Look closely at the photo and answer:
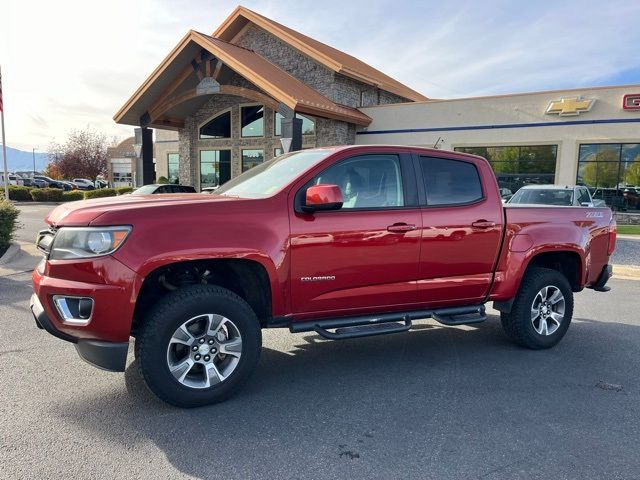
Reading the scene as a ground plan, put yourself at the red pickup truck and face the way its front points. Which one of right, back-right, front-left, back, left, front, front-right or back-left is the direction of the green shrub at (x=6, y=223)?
right

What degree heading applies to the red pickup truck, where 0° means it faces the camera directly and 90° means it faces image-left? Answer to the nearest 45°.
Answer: approximately 45°

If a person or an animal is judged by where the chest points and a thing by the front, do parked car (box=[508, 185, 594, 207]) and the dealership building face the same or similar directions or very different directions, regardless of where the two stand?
same or similar directions

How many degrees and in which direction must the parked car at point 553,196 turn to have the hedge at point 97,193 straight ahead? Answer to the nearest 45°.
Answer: approximately 45° to its right

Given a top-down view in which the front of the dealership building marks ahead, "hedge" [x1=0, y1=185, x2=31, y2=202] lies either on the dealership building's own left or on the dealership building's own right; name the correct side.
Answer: on the dealership building's own right

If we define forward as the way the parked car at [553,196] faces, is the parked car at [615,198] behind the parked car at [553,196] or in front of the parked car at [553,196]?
behind

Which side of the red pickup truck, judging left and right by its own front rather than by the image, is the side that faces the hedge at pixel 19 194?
right

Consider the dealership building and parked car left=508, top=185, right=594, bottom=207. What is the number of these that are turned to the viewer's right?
0

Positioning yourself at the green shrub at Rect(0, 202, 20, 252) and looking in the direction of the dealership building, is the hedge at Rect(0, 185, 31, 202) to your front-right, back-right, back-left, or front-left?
front-left

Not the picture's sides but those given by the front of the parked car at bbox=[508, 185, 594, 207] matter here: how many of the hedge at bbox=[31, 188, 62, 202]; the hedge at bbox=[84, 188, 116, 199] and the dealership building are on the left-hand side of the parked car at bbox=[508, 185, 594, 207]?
0

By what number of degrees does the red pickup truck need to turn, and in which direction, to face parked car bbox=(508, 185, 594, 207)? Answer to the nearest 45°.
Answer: approximately 180°

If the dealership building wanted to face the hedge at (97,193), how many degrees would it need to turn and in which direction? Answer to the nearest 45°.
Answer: approximately 45° to its right

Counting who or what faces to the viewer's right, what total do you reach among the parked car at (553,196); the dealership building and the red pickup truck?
0

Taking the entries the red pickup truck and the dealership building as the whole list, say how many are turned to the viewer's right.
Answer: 0

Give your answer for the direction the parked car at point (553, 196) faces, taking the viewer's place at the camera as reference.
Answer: facing the viewer and to the left of the viewer

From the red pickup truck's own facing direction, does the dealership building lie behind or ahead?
behind

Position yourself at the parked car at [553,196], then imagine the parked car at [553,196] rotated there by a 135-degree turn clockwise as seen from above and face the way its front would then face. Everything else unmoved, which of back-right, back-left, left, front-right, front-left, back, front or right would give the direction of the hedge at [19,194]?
left
